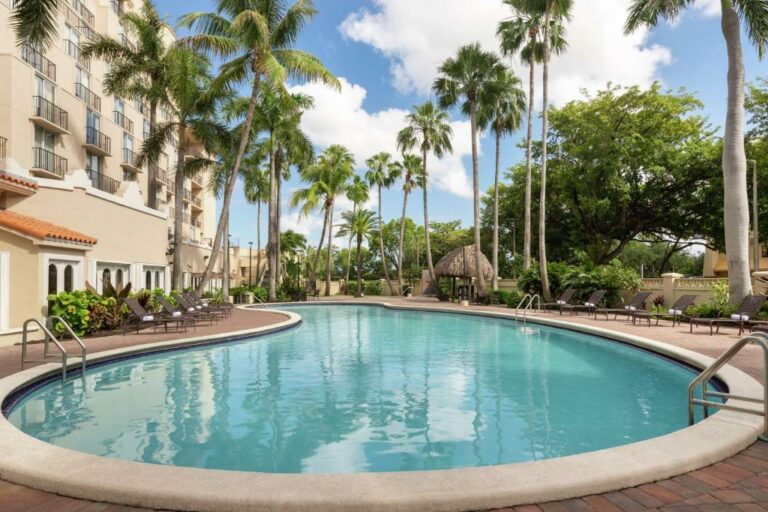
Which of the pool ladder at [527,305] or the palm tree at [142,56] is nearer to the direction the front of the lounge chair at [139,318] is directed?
the pool ladder

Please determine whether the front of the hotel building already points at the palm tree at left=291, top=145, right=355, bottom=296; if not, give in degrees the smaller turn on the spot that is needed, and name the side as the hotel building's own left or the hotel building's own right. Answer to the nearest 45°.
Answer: approximately 90° to the hotel building's own left

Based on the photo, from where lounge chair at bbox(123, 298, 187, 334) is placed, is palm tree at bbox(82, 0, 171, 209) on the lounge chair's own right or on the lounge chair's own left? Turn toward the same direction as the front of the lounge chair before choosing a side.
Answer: on the lounge chair's own left

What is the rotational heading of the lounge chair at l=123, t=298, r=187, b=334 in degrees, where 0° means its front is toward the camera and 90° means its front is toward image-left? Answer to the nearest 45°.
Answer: approximately 270°

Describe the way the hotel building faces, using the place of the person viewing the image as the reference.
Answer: facing the viewer and to the right of the viewer

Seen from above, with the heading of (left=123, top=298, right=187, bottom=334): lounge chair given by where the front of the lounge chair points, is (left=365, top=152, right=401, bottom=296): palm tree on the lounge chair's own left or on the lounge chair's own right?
on the lounge chair's own left

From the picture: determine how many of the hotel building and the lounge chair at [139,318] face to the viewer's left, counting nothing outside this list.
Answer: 0
